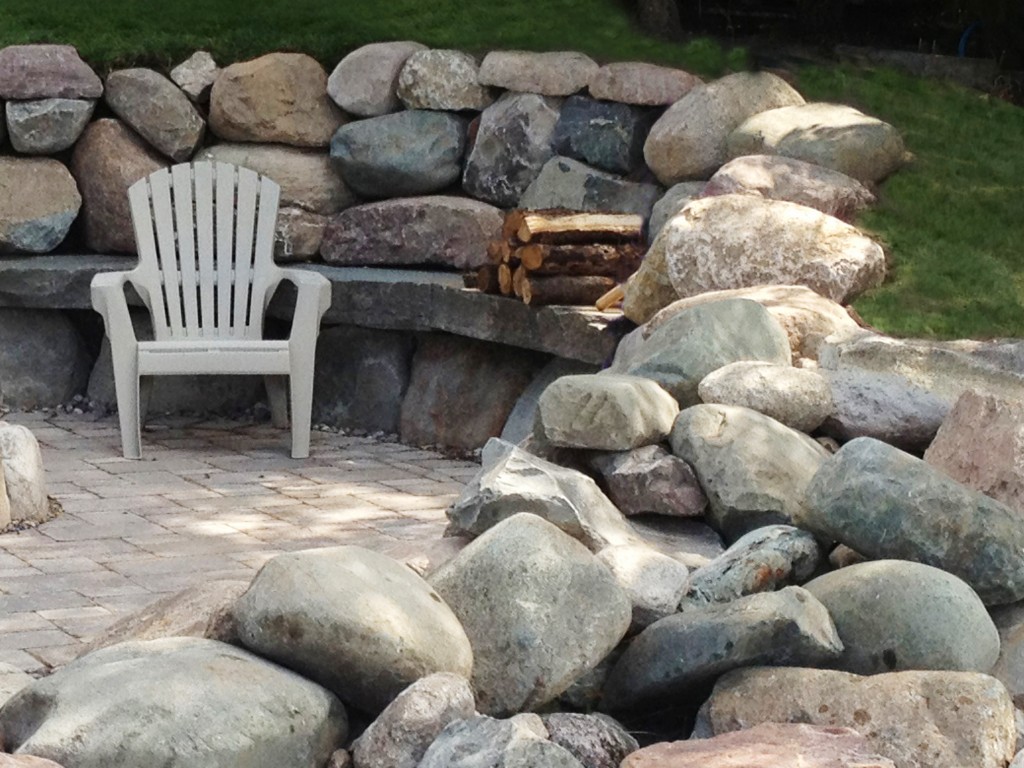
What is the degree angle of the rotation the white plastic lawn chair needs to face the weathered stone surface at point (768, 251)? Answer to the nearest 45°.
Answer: approximately 45° to its left

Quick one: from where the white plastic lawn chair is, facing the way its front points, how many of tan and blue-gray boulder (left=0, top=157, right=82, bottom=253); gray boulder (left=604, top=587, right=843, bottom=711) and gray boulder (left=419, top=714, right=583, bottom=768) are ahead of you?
2

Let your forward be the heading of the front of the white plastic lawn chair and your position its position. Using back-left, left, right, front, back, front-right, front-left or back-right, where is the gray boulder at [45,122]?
back-right

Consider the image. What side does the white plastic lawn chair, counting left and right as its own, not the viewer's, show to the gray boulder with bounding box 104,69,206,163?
back

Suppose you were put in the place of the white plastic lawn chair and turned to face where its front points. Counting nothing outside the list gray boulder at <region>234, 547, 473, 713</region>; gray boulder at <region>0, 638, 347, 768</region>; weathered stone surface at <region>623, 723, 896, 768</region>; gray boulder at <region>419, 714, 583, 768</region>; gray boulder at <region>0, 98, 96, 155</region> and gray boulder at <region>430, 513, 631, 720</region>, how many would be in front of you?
5

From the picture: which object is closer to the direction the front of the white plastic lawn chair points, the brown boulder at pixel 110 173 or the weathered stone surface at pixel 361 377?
the weathered stone surface

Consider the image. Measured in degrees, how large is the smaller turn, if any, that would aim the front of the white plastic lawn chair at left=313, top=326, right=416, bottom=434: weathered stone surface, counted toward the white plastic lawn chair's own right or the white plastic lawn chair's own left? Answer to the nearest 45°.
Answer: approximately 90° to the white plastic lawn chair's own left

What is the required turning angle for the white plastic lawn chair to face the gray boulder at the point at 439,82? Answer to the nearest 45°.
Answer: approximately 135° to its left

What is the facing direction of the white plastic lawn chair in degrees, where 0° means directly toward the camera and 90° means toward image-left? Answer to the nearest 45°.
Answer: approximately 0°

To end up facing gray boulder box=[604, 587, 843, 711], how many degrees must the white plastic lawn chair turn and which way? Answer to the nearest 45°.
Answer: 0° — it already faces it
